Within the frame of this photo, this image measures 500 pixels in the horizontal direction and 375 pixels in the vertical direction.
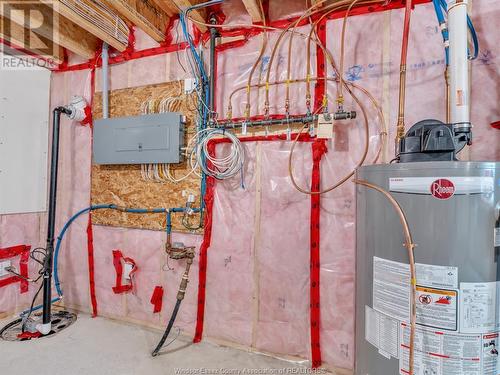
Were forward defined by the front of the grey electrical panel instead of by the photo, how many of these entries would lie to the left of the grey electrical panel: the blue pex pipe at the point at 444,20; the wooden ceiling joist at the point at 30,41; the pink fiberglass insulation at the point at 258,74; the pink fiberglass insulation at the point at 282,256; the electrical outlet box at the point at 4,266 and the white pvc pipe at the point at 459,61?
4

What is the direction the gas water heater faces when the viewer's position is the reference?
facing the viewer

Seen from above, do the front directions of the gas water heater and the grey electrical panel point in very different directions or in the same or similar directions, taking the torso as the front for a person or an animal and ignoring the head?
same or similar directions

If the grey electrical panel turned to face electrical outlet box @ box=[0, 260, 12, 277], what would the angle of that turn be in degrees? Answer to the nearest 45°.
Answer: approximately 90° to its right

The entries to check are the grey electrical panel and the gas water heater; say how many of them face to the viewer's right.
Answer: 0

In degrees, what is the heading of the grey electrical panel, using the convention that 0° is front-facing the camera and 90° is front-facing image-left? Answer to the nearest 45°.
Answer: approximately 45°

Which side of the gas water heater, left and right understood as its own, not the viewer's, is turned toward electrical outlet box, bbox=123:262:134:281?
right

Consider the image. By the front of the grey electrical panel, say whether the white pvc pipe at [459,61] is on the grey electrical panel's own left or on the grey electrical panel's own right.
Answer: on the grey electrical panel's own left

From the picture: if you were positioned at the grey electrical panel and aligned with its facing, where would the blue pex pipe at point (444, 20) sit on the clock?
The blue pex pipe is roughly at 9 o'clock from the grey electrical panel.

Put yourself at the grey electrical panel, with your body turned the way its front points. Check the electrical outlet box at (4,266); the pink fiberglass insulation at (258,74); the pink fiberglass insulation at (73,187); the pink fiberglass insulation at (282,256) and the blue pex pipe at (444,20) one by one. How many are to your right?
2
